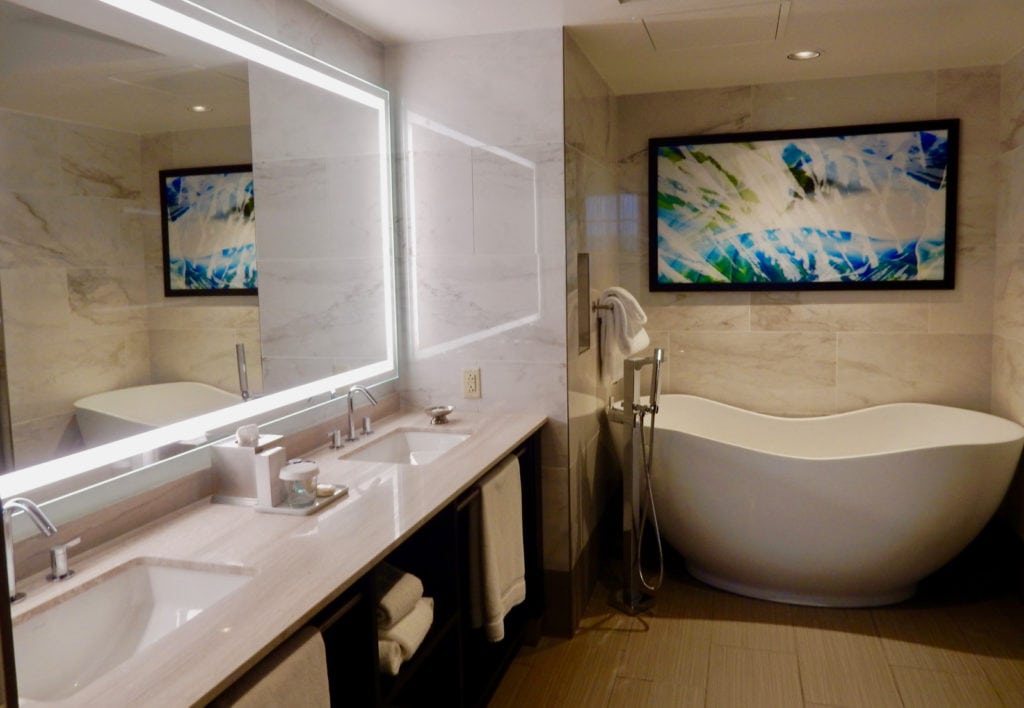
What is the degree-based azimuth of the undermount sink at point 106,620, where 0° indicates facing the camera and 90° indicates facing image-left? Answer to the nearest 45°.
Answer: approximately 315°

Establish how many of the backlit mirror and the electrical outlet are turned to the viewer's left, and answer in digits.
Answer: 0

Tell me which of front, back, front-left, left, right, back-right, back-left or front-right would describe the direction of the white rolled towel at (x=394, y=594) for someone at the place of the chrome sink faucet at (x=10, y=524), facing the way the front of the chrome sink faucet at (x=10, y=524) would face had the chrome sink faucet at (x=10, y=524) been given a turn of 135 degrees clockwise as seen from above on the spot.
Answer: back

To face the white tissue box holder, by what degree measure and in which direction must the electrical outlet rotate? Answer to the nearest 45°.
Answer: approximately 45° to its right

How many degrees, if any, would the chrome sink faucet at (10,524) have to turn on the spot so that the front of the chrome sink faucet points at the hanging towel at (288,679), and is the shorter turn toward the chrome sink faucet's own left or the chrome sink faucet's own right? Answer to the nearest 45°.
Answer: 0° — it already faces it

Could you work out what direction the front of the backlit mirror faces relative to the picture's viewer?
facing the viewer and to the right of the viewer

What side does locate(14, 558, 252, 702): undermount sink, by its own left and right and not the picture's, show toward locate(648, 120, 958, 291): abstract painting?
left

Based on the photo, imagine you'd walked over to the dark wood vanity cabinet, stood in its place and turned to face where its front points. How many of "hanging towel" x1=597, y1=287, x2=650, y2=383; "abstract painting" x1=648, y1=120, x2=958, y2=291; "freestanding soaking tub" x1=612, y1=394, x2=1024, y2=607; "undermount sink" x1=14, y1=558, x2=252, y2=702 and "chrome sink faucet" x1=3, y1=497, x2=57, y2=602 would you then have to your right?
2

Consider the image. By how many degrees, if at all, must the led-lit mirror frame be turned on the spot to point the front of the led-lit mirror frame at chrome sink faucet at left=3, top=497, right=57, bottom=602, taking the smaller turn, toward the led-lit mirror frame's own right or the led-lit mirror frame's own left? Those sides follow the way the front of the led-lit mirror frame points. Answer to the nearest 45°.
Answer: approximately 90° to the led-lit mirror frame's own right

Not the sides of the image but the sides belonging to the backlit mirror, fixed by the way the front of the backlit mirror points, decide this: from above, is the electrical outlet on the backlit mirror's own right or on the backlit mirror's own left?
on the backlit mirror's own left
